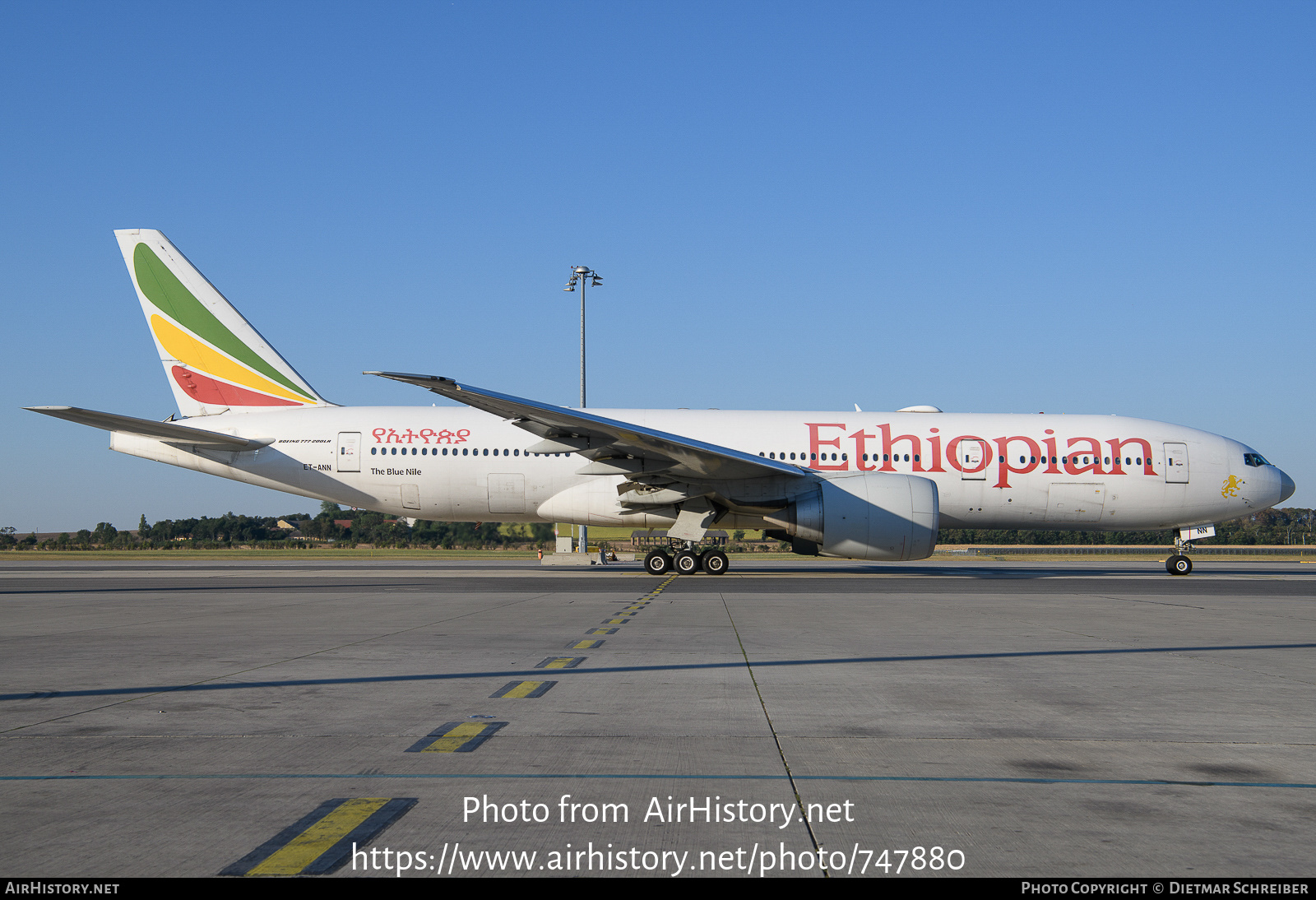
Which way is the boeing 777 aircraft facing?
to the viewer's right

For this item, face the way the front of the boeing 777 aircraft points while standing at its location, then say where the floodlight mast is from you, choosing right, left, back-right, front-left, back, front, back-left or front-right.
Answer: left
